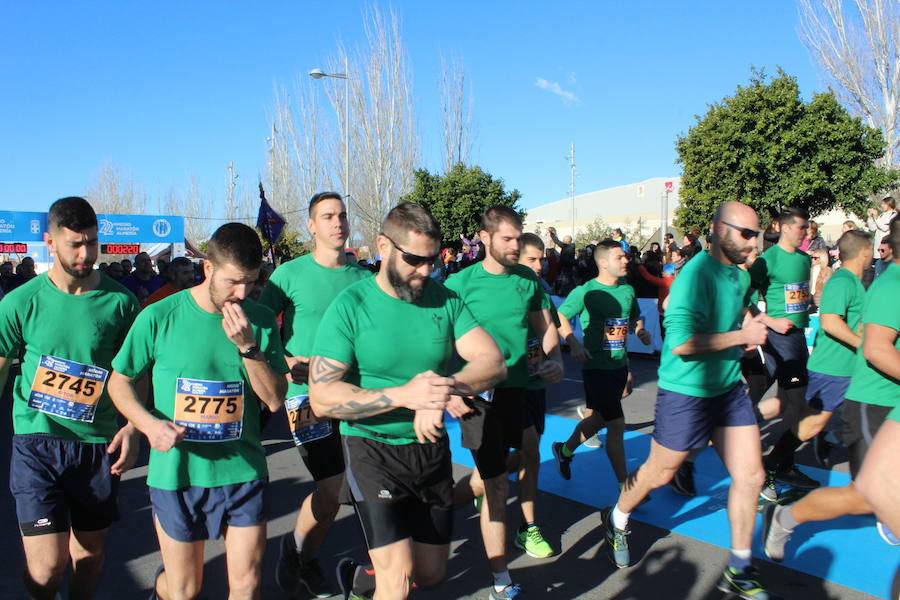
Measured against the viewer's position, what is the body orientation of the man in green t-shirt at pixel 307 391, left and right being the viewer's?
facing the viewer and to the right of the viewer

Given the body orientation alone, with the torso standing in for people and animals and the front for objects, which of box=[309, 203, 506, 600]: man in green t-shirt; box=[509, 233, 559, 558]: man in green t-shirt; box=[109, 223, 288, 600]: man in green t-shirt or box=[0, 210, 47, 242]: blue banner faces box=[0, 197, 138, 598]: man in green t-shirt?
the blue banner

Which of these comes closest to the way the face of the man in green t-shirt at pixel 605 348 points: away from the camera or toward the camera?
toward the camera

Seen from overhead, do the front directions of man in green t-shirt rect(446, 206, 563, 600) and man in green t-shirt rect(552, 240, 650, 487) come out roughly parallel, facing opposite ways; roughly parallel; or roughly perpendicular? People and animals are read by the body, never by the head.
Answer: roughly parallel

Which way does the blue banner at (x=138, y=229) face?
toward the camera

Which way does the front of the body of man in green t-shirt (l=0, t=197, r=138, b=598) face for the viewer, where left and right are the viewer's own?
facing the viewer

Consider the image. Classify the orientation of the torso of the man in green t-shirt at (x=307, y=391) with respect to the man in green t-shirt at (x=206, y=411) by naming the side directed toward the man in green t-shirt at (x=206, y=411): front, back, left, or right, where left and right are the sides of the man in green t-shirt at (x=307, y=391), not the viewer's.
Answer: right

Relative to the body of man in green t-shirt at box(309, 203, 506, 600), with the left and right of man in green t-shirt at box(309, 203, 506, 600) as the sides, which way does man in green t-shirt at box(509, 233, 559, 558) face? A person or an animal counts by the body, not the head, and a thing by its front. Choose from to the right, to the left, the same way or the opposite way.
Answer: the same way

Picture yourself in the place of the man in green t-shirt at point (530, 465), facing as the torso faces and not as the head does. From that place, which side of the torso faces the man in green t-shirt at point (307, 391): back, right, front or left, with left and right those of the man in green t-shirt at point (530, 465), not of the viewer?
right

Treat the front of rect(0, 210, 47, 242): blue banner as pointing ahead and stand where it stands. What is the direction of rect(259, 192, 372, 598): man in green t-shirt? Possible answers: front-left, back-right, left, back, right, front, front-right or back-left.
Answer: front

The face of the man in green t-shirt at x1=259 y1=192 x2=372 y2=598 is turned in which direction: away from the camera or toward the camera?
toward the camera

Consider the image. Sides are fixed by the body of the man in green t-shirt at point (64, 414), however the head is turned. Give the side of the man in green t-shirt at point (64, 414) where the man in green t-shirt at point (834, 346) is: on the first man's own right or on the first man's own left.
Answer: on the first man's own left

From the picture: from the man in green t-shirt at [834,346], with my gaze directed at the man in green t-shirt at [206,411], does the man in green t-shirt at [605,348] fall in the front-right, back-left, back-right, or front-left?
front-right

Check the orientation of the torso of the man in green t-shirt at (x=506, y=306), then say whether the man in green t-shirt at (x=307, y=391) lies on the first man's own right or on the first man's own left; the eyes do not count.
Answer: on the first man's own right

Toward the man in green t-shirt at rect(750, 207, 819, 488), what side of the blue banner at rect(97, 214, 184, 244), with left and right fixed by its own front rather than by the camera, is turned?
front

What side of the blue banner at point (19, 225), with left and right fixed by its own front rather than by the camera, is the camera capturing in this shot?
front
